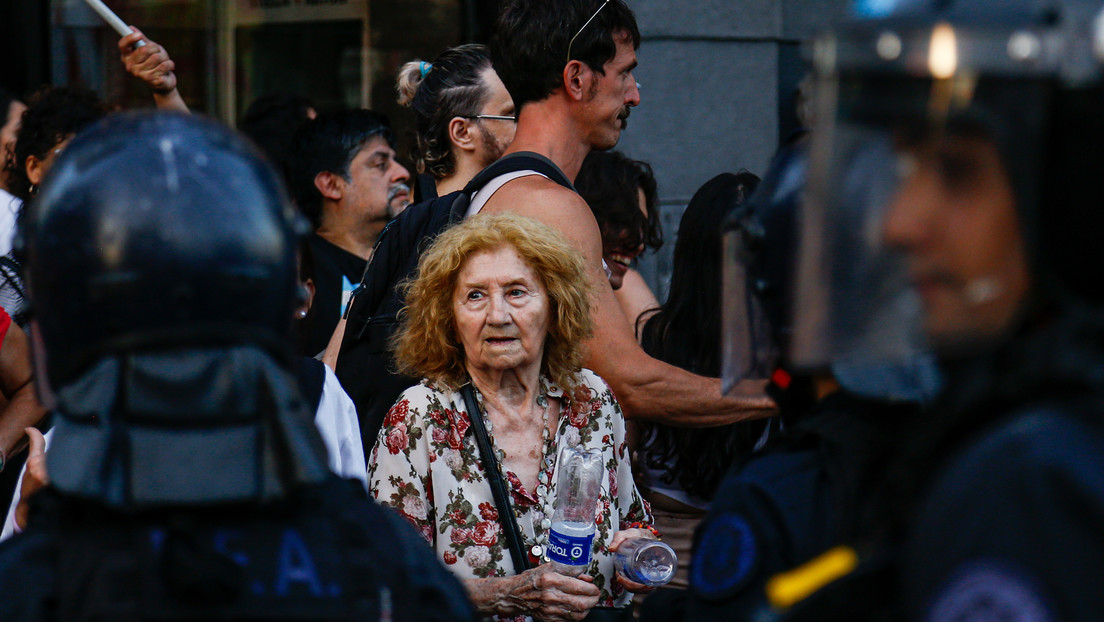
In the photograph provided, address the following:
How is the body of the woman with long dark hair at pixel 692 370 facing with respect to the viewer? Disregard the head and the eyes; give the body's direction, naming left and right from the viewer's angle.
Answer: facing away from the viewer and to the right of the viewer

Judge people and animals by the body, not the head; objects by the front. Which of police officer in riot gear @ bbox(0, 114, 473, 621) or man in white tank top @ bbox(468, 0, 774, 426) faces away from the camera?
the police officer in riot gear

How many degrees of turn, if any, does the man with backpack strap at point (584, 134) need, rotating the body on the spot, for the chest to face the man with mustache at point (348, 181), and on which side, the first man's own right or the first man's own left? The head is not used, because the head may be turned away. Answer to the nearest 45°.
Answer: approximately 135° to the first man's own left

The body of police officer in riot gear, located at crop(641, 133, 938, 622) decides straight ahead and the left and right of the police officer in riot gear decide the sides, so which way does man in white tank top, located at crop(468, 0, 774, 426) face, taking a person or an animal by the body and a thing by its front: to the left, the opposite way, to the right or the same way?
the opposite way

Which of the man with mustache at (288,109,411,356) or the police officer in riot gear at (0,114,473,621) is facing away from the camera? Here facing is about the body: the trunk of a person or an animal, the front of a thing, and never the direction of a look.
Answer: the police officer in riot gear

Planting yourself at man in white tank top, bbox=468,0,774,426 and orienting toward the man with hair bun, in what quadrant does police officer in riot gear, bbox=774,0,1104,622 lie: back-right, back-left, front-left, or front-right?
back-left

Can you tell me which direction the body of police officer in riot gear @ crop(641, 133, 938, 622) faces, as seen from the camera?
to the viewer's left

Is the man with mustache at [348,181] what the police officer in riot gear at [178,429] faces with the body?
yes

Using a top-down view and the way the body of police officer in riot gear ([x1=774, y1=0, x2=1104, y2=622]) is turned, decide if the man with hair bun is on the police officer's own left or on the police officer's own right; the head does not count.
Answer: on the police officer's own right

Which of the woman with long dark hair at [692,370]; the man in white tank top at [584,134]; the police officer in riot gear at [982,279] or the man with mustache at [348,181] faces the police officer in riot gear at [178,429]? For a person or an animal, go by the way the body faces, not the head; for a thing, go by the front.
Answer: the police officer in riot gear at [982,279]

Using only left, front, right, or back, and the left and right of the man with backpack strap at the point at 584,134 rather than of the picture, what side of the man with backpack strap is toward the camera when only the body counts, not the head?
right

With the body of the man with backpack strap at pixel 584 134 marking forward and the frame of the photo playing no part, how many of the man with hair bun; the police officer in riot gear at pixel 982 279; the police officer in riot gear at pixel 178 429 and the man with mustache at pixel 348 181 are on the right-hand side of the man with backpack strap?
2
